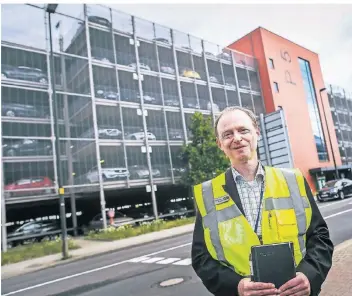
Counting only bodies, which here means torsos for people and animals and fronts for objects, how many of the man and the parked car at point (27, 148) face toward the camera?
1

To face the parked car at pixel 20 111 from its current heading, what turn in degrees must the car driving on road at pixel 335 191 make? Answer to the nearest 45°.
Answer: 0° — it already faces it

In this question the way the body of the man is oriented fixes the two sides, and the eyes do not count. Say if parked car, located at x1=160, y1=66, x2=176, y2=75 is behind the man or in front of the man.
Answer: behind

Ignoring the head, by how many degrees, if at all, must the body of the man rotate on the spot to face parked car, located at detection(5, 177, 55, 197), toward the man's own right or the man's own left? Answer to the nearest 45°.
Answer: approximately 135° to the man's own right

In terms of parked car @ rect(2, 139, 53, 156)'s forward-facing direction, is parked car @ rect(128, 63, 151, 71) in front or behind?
behind

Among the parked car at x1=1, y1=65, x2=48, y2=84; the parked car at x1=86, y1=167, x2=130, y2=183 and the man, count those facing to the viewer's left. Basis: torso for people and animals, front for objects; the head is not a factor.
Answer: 1

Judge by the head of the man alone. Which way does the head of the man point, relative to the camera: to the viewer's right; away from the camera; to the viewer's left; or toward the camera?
toward the camera

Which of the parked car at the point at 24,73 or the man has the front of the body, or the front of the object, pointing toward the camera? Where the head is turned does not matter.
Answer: the man

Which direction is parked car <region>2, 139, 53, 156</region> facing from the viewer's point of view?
to the viewer's left

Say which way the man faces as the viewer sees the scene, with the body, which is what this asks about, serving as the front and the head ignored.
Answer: toward the camera

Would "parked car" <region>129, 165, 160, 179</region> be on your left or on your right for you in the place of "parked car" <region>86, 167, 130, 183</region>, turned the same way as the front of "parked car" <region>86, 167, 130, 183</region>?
on your left
